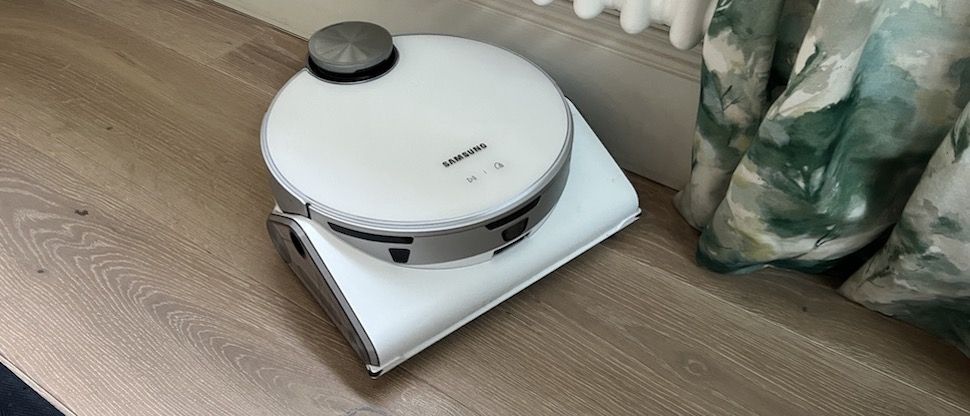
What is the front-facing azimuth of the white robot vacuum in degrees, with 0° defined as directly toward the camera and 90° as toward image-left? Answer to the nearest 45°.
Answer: approximately 315°
